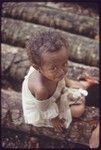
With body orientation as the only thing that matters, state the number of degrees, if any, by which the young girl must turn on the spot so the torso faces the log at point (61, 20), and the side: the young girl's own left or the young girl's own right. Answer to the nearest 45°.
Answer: approximately 135° to the young girl's own left

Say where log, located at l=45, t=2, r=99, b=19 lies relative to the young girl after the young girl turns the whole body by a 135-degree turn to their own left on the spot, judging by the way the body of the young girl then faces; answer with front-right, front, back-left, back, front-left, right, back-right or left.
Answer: front

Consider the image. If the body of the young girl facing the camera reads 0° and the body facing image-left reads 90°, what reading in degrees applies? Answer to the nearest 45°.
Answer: approximately 315°

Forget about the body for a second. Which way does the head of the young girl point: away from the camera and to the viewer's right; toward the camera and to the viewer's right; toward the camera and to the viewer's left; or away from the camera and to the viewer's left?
toward the camera and to the viewer's right

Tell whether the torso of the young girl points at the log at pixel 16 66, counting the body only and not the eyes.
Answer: no
